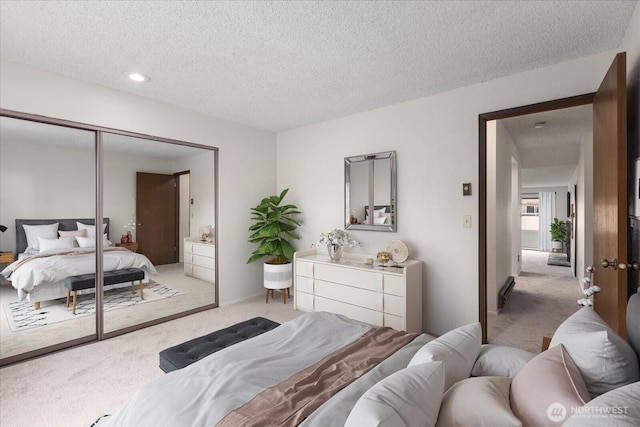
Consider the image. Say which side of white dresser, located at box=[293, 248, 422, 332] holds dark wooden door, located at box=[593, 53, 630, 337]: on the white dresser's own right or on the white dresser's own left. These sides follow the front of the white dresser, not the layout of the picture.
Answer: on the white dresser's own left

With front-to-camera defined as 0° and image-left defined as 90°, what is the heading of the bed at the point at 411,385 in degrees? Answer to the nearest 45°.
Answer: approximately 135°

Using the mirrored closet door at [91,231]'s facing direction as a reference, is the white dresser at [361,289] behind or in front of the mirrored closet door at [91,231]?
in front

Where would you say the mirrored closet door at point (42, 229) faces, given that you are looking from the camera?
facing the viewer and to the right of the viewer

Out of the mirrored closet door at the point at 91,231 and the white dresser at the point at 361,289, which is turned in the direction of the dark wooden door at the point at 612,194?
the mirrored closet door

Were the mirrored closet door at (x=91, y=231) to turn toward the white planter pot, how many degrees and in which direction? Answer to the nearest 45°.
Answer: approximately 45° to its left

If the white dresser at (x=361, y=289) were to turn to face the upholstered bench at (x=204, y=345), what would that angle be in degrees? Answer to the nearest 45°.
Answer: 0° — it already faces it

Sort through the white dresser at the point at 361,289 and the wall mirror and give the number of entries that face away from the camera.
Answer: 0

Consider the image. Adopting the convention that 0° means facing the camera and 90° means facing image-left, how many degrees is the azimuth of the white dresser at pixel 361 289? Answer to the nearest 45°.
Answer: approximately 45°

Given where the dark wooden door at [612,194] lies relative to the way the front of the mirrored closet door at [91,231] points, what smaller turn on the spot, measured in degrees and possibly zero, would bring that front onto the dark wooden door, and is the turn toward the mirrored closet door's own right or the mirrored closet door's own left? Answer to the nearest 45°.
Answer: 0° — it already faces it

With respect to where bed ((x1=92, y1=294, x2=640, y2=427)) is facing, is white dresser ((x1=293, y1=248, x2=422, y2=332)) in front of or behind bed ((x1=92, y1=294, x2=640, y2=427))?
in front

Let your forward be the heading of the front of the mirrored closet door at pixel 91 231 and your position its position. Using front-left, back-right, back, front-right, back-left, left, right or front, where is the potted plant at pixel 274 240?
front-left

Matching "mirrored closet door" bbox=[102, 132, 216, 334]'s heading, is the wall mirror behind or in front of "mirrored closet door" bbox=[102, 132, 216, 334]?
in front
